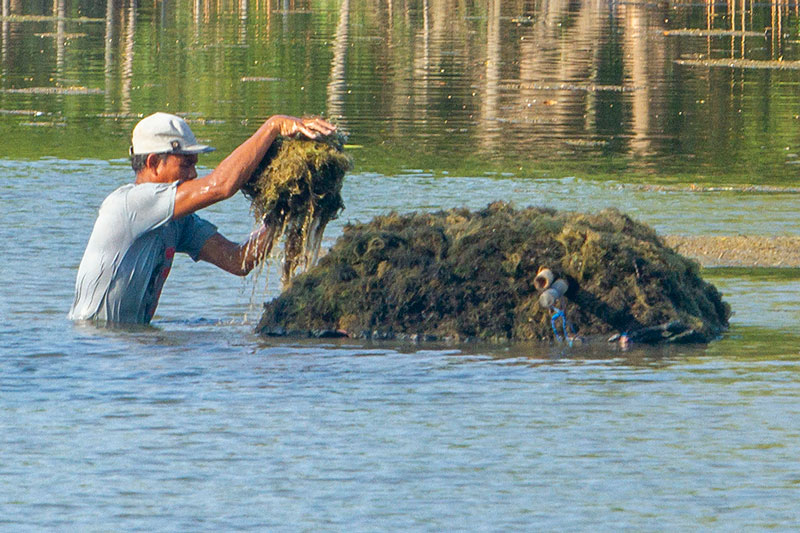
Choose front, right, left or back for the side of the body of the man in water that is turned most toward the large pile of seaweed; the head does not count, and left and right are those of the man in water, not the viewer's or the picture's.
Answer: front

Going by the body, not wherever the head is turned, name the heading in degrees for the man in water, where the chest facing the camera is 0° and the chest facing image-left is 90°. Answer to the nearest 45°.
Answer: approximately 270°

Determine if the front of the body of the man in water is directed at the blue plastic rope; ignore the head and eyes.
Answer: yes

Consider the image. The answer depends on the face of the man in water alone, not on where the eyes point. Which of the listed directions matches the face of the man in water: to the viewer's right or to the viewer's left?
to the viewer's right
